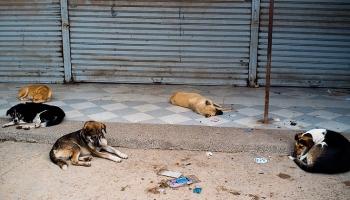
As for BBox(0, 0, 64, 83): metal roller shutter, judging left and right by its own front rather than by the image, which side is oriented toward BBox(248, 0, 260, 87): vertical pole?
left

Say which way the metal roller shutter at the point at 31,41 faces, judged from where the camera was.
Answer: facing the viewer

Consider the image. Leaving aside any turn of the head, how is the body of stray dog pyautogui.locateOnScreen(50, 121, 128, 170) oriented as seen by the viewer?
to the viewer's right

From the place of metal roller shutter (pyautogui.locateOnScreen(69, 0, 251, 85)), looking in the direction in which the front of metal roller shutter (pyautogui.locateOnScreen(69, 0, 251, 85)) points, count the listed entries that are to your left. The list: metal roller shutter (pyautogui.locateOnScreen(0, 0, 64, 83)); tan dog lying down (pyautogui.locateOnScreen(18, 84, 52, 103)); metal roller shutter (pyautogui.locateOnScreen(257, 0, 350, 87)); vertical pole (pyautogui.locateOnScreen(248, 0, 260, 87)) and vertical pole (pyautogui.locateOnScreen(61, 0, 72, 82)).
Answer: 2

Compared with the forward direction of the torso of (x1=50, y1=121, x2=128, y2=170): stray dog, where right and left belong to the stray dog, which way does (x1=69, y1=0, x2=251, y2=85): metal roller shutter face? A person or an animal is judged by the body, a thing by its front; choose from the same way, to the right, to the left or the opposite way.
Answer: to the right

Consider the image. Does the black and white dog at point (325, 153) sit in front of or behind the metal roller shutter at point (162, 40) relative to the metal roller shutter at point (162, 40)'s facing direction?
in front

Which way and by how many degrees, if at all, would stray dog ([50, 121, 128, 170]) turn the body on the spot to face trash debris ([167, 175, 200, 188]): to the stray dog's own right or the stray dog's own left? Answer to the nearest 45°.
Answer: approximately 45° to the stray dog's own right

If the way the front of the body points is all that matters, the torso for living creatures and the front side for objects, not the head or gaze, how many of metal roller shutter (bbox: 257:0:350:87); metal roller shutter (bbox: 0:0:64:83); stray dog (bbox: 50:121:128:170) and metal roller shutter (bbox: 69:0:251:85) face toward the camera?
3

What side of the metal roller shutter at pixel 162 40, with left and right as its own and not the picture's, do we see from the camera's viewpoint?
front

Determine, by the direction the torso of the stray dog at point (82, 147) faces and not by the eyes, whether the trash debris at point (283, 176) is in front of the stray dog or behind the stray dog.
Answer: in front

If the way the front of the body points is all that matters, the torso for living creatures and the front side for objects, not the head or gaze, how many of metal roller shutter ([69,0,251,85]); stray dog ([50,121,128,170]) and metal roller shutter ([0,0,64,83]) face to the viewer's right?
1

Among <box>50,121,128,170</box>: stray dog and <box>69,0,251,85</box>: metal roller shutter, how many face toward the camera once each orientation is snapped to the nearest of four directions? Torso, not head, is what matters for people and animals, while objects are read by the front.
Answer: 1

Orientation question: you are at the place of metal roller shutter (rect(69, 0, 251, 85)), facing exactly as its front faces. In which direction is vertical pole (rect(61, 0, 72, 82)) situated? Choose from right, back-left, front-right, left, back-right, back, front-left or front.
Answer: right

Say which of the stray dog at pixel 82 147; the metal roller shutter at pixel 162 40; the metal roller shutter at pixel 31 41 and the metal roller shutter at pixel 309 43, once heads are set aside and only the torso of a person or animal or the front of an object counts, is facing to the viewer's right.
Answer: the stray dog

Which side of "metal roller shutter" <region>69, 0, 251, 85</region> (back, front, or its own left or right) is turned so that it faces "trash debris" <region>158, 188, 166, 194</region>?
front

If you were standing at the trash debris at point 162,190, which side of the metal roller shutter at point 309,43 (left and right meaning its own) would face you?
front

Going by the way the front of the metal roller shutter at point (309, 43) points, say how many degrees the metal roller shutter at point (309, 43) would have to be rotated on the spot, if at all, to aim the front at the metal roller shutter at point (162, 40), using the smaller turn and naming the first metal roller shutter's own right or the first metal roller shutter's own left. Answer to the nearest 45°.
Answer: approximately 90° to the first metal roller shutter's own right

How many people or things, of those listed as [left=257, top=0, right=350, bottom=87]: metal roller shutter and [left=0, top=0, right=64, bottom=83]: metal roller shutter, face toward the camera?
2
